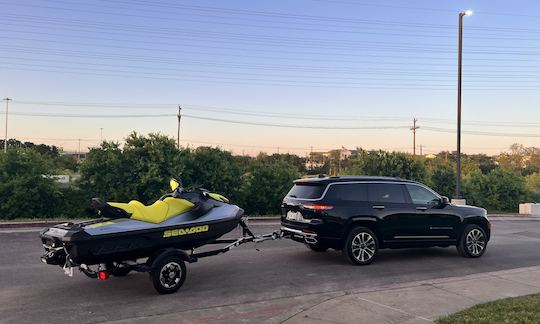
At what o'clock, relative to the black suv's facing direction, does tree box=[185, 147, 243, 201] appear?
The tree is roughly at 9 o'clock from the black suv.

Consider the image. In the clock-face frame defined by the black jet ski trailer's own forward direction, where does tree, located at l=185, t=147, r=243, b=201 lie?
The tree is roughly at 11 o'clock from the black jet ski trailer.

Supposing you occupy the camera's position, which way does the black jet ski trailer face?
facing away from the viewer and to the right of the viewer

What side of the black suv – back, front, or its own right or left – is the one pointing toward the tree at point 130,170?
left

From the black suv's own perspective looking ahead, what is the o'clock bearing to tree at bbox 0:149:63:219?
The tree is roughly at 8 o'clock from the black suv.

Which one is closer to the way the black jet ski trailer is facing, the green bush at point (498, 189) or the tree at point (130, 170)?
the green bush

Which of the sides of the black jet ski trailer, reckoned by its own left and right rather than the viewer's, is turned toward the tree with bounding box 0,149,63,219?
left

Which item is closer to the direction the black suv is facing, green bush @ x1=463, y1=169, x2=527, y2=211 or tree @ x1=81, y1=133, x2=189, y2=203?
the green bush

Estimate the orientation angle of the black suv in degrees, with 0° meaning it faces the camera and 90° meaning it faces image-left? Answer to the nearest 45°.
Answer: approximately 225°

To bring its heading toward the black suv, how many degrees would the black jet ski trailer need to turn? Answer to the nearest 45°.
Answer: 0° — it already faces it
